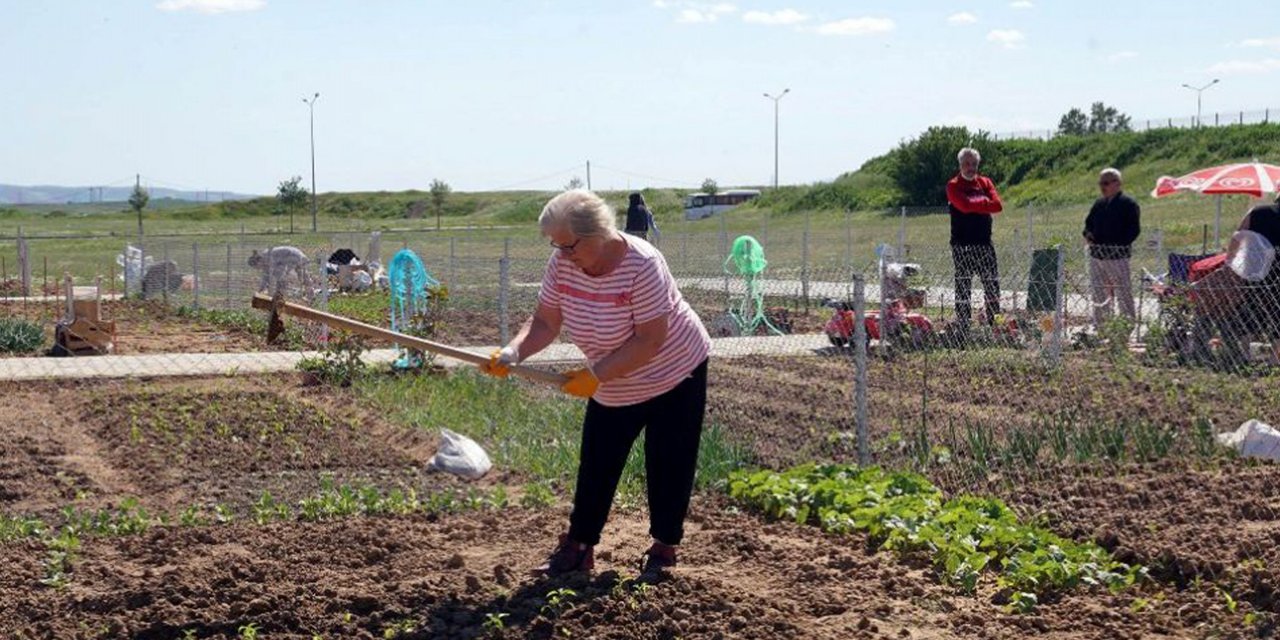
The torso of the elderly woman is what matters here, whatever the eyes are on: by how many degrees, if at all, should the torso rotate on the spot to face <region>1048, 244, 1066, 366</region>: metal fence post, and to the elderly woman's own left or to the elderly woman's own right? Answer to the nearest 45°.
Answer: approximately 180°

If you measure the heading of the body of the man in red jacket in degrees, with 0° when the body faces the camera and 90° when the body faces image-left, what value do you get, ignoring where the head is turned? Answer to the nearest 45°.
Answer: approximately 0°

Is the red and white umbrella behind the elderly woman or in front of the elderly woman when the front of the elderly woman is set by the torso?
behind

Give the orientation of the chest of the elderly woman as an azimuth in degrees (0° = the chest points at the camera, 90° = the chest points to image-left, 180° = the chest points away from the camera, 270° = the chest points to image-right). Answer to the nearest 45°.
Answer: approximately 45°

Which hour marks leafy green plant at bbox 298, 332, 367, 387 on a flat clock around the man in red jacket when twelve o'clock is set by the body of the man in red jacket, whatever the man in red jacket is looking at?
The leafy green plant is roughly at 2 o'clock from the man in red jacket.

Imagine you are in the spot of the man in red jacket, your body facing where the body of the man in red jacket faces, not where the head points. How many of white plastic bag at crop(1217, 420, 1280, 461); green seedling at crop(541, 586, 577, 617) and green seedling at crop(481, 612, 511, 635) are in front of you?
3

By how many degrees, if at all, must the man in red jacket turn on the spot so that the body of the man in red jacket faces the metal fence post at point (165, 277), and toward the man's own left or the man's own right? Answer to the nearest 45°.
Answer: approximately 135° to the man's own right

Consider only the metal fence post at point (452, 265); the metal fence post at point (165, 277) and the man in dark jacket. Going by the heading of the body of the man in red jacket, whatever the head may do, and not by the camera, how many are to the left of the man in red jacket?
1

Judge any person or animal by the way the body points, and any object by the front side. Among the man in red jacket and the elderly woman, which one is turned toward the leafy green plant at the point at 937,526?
the man in red jacket

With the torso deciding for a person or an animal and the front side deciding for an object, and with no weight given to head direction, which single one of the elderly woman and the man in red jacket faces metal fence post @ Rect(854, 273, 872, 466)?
the man in red jacket

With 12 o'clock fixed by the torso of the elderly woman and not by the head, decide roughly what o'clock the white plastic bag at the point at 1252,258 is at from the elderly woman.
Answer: The white plastic bag is roughly at 6 o'clock from the elderly woman.
